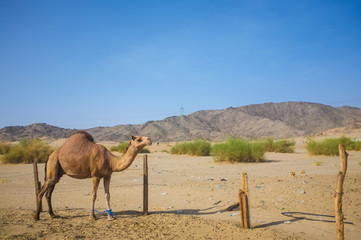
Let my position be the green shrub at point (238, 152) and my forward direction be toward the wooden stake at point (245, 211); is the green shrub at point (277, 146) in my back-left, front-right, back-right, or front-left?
back-left

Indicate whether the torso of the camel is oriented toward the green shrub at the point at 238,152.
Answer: no

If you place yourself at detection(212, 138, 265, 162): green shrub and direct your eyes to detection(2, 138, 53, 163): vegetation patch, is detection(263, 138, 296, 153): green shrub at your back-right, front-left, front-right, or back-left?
back-right

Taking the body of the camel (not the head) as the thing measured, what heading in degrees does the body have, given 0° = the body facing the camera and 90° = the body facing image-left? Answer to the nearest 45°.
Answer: approximately 270°

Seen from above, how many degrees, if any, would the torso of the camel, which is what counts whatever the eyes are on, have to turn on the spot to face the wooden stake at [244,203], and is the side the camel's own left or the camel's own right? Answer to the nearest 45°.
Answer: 0° — it already faces it

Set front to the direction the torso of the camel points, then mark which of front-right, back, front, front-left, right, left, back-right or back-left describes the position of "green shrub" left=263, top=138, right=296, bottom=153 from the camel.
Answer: front-left

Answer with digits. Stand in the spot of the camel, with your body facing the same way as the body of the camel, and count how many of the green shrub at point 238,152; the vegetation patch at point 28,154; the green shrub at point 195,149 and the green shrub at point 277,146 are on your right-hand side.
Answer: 0

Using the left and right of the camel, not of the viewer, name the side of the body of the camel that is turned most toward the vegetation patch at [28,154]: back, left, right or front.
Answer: left

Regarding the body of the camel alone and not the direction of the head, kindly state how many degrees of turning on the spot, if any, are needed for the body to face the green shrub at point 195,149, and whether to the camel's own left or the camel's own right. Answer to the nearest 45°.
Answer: approximately 45° to the camel's own left

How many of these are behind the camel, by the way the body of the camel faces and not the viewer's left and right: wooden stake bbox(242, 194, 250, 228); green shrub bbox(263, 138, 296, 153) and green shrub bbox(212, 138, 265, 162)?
0

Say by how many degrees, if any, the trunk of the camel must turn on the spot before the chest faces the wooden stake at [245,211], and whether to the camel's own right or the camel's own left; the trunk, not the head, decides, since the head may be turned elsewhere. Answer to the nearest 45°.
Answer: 0° — it already faces it

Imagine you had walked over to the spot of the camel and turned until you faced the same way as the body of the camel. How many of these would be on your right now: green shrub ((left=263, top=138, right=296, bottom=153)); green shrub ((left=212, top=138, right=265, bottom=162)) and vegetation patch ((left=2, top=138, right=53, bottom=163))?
0

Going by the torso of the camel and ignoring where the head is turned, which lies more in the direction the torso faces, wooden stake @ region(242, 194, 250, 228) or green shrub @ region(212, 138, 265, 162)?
the wooden stake

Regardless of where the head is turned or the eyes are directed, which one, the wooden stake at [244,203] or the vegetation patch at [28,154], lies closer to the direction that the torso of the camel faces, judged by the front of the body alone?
the wooden stake
